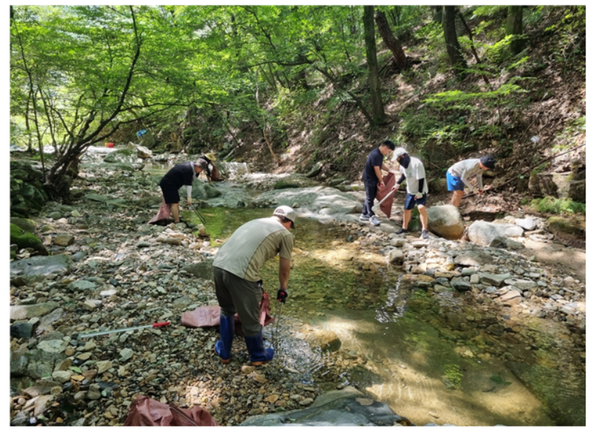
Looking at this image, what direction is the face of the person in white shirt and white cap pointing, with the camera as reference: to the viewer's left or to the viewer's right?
to the viewer's left

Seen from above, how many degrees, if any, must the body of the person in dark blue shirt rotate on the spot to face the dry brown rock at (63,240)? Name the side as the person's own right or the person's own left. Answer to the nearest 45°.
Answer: approximately 135° to the person's own right

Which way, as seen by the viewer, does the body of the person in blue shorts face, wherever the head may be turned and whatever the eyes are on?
to the viewer's right

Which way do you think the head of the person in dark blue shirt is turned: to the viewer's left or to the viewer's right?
to the viewer's right

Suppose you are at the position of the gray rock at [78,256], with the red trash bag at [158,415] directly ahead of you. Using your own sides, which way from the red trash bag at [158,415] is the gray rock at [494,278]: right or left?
left

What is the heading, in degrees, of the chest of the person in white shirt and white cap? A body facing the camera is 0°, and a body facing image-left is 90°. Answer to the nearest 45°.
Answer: approximately 45°

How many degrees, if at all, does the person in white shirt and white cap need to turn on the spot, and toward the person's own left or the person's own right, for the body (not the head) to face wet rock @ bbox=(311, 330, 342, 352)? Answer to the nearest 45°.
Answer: approximately 45° to the person's own left

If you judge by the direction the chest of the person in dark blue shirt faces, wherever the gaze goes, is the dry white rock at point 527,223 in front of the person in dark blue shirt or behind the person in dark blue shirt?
in front
